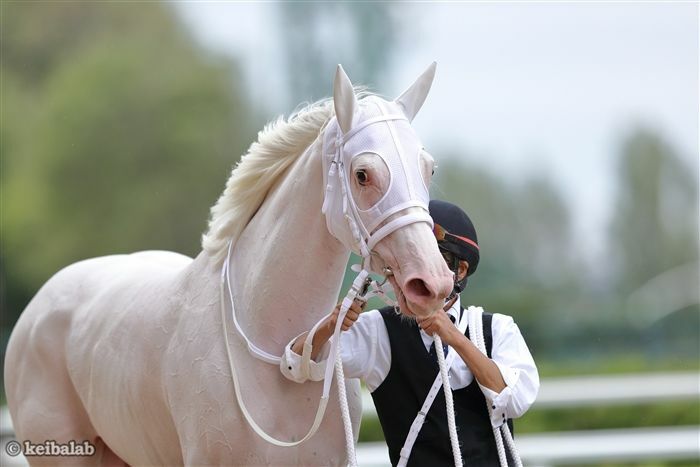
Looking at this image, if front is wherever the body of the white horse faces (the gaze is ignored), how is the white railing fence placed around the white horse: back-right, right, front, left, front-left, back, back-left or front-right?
left

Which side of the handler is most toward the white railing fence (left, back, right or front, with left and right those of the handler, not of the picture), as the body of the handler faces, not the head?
back

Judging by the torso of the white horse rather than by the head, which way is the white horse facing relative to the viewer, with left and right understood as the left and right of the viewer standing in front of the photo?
facing the viewer and to the right of the viewer

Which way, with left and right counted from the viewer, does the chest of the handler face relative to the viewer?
facing the viewer
